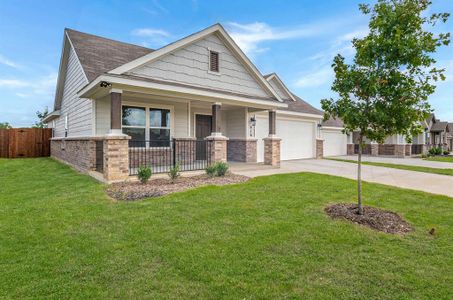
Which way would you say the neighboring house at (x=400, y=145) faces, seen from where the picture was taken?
facing the viewer and to the right of the viewer

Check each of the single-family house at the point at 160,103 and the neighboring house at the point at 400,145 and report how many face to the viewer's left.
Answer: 0

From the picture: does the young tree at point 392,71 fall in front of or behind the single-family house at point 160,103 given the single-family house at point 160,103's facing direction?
in front

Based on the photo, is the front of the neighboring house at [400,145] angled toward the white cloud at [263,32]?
no

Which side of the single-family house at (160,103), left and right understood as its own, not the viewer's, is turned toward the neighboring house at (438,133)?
left

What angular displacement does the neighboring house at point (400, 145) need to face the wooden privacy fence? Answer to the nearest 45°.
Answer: approximately 90° to its right

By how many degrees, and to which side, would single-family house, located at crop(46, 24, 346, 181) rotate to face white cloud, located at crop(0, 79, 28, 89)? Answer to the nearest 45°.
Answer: approximately 180°

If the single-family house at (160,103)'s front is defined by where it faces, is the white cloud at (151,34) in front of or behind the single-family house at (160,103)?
behind

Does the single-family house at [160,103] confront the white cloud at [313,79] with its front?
no

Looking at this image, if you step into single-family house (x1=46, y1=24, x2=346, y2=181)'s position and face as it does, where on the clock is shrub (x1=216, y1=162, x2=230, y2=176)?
The shrub is roughly at 12 o'clock from the single-family house.

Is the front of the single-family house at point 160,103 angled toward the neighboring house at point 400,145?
no

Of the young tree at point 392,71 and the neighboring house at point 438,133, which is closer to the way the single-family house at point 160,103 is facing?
the young tree
